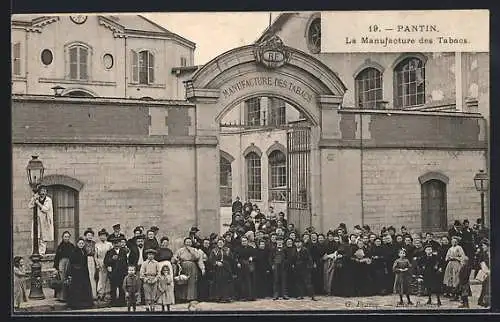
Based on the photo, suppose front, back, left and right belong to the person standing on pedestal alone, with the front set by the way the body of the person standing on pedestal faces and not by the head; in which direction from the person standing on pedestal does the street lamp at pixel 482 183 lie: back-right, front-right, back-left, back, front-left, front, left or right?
back-left

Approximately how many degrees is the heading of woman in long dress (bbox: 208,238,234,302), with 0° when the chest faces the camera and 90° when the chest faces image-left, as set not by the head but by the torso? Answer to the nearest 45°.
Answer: approximately 0°

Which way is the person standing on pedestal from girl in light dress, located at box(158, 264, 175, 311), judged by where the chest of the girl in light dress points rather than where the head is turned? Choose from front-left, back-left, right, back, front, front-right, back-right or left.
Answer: right

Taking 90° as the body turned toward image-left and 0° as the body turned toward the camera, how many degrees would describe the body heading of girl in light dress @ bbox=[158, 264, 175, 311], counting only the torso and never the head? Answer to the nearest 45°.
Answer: approximately 0°

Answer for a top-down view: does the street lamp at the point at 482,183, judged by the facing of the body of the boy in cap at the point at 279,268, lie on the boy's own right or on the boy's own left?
on the boy's own left
